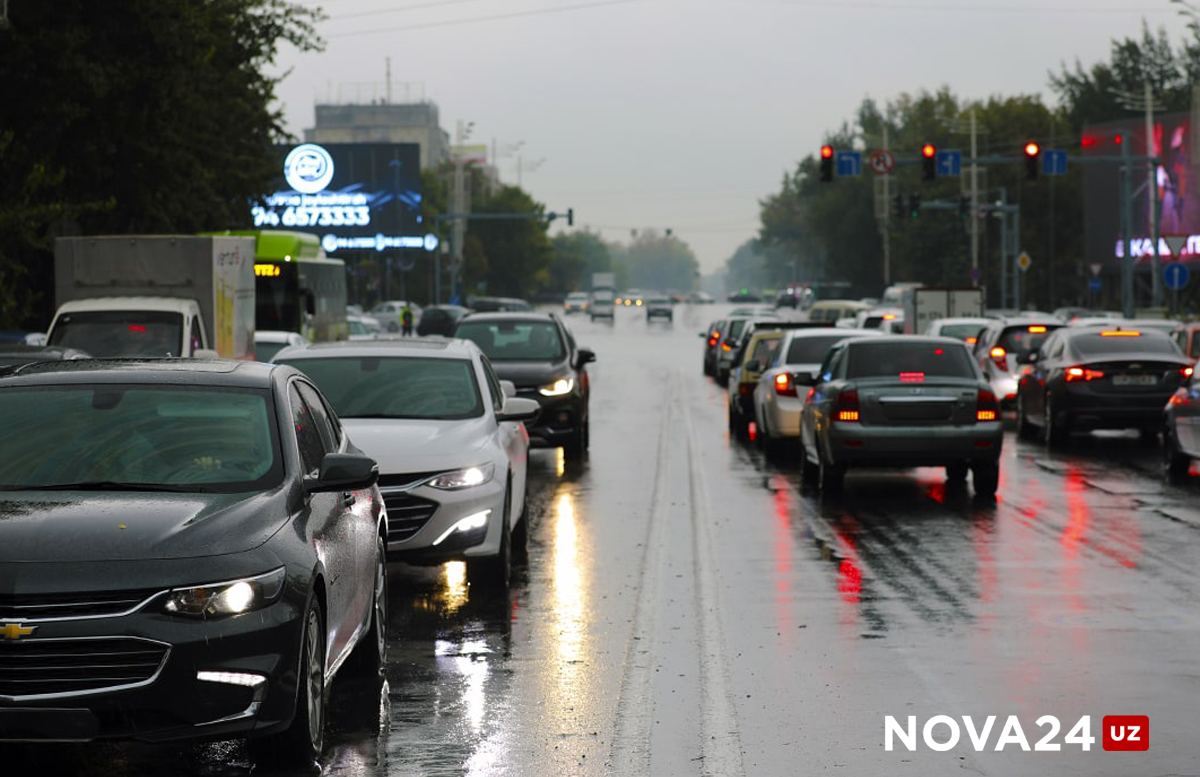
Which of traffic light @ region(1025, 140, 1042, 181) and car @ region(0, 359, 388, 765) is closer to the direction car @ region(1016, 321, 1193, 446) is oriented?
the traffic light

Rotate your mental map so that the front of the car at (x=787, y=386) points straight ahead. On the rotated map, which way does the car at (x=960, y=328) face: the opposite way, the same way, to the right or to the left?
the same way

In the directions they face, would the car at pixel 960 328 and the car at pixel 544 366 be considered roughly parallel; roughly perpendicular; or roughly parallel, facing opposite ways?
roughly parallel, facing opposite ways

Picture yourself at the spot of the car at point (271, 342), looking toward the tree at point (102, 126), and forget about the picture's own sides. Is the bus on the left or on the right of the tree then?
right

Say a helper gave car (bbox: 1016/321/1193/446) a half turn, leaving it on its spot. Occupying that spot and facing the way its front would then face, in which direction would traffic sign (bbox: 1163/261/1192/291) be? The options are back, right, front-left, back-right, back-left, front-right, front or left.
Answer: back

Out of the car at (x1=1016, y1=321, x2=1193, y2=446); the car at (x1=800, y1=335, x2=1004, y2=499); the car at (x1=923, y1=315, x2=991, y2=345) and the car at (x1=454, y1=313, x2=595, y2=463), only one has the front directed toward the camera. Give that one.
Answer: the car at (x1=454, y1=313, x2=595, y2=463)

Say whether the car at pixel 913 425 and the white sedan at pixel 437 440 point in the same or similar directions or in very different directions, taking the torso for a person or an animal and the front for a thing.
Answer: very different directions

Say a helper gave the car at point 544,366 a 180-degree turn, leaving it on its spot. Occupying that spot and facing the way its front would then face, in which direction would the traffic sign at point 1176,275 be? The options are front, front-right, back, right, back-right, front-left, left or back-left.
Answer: front-right

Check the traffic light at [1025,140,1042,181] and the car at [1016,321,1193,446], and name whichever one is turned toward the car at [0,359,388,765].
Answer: the traffic light

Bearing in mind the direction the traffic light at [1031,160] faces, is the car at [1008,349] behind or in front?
in front

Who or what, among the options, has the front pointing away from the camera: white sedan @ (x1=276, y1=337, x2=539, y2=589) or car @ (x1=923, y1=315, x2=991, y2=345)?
the car

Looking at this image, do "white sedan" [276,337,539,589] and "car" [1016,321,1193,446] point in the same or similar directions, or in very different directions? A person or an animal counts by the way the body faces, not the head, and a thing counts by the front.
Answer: very different directions

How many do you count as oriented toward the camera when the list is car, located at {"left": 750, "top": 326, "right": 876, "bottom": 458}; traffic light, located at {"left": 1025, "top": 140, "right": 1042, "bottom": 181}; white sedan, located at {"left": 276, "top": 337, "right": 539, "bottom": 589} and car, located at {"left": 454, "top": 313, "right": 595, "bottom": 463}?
3

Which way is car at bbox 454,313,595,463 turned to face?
toward the camera

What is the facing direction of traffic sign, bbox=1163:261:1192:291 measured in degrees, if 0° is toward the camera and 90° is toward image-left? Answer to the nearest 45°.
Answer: approximately 0°

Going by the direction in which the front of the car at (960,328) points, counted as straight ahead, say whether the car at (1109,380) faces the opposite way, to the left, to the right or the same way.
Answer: the same way

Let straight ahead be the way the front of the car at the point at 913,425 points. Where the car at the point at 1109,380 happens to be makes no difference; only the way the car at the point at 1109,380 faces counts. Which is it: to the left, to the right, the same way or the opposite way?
the same way

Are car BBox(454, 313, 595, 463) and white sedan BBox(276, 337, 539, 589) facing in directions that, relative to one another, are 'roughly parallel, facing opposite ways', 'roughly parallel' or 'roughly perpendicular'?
roughly parallel

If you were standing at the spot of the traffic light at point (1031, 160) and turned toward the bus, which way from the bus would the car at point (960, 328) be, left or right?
left

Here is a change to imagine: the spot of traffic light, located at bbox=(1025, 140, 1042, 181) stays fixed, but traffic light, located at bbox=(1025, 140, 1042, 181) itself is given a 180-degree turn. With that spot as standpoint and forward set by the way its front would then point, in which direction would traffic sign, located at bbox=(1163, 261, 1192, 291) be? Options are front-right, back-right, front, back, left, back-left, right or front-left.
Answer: right

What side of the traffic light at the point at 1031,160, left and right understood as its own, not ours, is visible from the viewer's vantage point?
front

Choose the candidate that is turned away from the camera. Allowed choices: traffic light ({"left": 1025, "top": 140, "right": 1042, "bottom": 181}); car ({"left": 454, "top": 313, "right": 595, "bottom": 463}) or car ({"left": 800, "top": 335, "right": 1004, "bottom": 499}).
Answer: car ({"left": 800, "top": 335, "right": 1004, "bottom": 499})

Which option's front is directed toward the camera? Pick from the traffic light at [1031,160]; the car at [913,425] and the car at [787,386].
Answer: the traffic light

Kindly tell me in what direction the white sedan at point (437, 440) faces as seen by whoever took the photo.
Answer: facing the viewer
